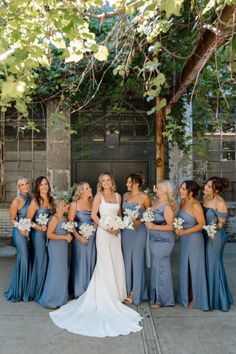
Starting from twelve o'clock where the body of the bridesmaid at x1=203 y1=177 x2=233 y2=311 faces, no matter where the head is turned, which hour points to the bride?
The bride is roughly at 1 o'clock from the bridesmaid.

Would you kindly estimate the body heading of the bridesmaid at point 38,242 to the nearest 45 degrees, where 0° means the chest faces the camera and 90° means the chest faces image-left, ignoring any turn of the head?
approximately 315°

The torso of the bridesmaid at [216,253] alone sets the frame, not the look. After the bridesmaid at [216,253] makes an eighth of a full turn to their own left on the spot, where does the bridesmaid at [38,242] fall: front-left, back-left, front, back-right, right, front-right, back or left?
right

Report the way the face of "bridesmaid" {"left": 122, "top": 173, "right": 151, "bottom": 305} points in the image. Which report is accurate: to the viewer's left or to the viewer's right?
to the viewer's left

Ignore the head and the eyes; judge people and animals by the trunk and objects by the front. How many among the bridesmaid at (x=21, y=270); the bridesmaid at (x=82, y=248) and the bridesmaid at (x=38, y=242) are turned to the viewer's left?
0

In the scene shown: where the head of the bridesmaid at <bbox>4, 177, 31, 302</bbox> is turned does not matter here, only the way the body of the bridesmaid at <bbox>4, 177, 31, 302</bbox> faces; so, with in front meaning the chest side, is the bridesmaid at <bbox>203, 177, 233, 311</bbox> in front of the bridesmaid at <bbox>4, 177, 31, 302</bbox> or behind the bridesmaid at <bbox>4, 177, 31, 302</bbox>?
in front

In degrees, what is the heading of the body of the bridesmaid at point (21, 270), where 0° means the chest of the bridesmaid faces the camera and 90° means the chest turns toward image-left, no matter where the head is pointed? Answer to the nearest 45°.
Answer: approximately 315°

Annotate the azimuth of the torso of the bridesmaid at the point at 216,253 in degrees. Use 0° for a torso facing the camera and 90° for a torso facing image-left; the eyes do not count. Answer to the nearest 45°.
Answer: approximately 45°

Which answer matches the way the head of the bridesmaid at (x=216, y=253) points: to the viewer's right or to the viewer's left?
to the viewer's left

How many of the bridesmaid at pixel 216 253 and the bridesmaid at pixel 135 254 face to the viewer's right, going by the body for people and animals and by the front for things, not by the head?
0

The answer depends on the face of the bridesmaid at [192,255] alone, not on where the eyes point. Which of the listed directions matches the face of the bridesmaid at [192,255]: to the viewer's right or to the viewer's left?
to the viewer's left

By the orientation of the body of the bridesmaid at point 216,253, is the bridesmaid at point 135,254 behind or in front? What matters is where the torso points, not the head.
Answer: in front

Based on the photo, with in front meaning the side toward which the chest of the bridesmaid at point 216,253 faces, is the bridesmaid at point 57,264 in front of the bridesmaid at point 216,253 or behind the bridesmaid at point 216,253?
in front

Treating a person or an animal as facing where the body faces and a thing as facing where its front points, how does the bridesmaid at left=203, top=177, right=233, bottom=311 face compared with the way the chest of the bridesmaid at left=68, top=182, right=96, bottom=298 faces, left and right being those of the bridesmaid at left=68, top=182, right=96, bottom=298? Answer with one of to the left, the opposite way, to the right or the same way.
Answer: to the right

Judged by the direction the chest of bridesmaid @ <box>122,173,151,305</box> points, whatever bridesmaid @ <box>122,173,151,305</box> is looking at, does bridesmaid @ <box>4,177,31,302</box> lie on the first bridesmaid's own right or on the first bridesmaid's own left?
on the first bridesmaid's own right
